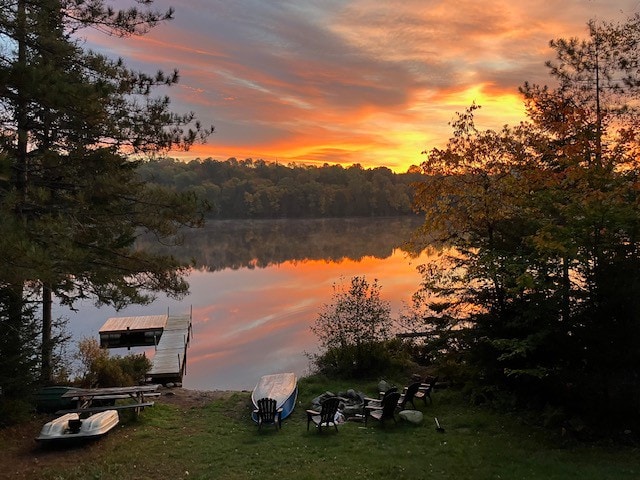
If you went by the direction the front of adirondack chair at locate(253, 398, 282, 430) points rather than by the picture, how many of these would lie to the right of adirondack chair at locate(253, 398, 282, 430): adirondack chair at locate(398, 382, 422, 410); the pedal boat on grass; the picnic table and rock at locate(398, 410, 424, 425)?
2

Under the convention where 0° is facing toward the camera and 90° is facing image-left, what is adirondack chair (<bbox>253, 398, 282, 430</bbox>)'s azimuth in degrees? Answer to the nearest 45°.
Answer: approximately 180°

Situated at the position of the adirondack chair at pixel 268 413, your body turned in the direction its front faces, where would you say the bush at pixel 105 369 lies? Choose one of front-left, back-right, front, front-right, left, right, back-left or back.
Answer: front-left

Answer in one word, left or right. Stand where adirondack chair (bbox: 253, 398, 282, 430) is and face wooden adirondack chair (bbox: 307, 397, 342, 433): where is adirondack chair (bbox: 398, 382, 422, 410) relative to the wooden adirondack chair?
left

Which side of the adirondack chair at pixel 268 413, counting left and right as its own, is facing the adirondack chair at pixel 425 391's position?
right

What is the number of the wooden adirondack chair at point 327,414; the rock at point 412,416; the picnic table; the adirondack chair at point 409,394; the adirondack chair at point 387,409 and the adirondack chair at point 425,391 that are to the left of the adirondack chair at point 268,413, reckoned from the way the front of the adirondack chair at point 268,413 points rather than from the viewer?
1

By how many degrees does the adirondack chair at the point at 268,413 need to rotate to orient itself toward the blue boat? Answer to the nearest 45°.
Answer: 0° — it already faces it

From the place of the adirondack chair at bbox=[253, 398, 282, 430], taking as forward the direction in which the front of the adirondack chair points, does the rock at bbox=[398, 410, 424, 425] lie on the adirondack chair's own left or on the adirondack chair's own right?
on the adirondack chair's own right

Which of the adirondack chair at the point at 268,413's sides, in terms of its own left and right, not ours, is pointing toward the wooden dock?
front

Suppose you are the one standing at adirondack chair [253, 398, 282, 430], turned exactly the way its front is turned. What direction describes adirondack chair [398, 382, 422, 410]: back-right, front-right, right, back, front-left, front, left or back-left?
right

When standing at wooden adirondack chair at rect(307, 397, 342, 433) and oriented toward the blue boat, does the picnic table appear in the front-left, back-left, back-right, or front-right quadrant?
front-left

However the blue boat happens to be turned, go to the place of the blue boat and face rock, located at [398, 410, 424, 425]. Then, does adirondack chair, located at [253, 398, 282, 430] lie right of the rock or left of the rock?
right
